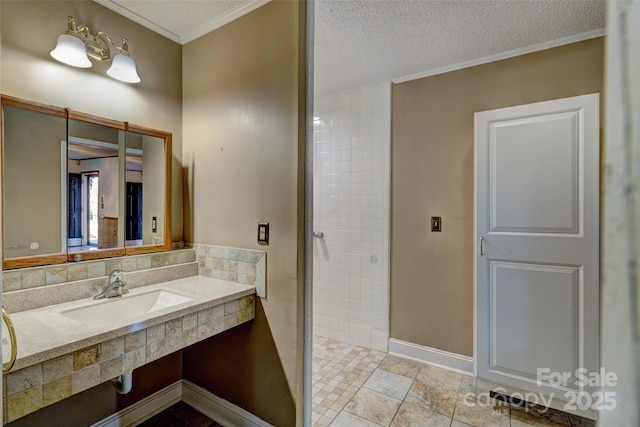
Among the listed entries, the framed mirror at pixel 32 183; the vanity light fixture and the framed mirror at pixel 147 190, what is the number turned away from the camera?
0

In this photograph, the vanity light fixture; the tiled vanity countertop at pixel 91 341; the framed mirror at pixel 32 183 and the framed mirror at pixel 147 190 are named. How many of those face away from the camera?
0

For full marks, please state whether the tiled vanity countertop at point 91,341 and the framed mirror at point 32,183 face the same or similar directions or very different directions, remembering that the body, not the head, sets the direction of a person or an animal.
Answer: same or similar directions

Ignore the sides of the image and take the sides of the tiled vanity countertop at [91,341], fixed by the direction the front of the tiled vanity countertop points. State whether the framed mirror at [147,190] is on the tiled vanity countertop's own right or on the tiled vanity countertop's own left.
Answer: on the tiled vanity countertop's own left

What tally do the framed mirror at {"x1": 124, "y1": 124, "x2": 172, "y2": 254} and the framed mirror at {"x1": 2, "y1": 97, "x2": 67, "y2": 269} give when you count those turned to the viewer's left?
0

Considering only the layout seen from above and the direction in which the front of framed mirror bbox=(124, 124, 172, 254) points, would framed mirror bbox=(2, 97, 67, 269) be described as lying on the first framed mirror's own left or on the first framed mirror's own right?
on the first framed mirror's own right

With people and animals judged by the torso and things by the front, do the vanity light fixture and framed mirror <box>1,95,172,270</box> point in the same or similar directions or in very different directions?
same or similar directions

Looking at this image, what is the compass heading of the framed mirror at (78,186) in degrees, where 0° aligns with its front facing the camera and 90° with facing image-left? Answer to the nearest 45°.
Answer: approximately 315°

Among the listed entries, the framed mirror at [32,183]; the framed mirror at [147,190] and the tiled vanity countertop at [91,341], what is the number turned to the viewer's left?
0
